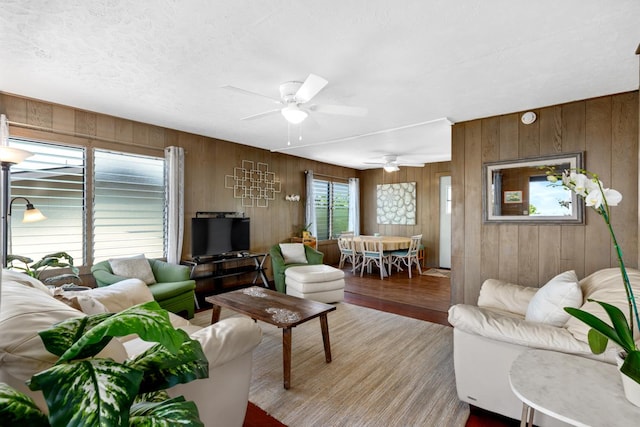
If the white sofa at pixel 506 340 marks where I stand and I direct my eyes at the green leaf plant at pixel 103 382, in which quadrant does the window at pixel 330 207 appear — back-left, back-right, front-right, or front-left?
back-right

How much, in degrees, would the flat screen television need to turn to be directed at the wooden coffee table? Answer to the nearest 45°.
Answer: approximately 45° to its right

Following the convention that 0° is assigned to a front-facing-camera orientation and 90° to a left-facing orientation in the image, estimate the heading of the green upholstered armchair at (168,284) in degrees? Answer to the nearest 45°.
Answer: approximately 315°

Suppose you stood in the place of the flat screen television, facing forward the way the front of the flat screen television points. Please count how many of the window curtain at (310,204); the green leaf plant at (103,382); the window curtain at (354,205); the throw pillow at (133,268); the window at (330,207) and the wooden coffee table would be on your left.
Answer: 3

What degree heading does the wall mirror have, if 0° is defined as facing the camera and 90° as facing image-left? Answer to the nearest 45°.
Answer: approximately 45°

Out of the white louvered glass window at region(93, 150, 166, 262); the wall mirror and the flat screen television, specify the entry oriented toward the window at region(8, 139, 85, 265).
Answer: the wall mirror

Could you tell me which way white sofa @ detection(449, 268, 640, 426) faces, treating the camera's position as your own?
facing away from the viewer and to the left of the viewer

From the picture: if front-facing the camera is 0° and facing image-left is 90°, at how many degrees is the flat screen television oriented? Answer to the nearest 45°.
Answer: approximately 315°
